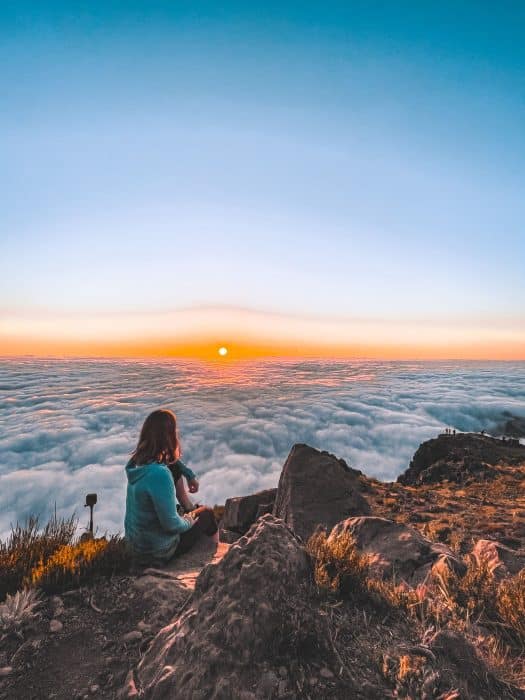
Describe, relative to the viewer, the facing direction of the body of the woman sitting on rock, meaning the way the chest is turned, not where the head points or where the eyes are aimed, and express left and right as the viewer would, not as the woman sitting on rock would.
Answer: facing away from the viewer and to the right of the viewer

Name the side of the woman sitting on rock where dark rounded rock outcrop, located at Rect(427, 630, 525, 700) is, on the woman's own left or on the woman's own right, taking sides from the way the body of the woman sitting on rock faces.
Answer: on the woman's own right

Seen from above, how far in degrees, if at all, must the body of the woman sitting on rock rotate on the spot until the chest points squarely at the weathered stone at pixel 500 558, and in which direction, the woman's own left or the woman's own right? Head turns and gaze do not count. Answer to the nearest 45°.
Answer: approximately 45° to the woman's own right

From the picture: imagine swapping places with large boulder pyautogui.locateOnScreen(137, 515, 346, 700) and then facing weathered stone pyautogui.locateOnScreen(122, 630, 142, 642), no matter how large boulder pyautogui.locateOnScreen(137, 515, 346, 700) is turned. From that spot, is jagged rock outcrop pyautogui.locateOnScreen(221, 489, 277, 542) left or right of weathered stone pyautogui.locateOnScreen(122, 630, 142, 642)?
right

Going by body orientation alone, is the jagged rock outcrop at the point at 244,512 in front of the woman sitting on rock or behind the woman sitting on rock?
in front

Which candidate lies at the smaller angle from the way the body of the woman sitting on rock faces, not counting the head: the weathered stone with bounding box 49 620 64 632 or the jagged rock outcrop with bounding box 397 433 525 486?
the jagged rock outcrop

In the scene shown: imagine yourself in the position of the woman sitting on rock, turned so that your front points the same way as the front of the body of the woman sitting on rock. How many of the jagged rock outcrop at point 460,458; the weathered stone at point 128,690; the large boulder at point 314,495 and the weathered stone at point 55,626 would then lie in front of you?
2

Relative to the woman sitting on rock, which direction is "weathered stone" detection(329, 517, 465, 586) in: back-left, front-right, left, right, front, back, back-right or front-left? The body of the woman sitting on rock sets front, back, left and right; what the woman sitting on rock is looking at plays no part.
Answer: front-right

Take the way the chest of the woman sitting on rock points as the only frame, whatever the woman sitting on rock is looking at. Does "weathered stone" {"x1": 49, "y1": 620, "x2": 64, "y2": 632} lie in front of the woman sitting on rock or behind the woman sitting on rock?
behind

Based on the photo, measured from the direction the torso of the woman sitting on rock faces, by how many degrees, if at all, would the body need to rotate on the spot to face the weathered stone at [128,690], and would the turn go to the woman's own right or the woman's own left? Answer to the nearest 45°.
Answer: approximately 135° to the woman's own right

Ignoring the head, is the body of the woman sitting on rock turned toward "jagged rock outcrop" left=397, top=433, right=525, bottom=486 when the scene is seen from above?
yes

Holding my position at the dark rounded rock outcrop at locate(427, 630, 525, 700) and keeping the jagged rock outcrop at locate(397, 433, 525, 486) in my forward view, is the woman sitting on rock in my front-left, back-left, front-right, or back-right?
front-left

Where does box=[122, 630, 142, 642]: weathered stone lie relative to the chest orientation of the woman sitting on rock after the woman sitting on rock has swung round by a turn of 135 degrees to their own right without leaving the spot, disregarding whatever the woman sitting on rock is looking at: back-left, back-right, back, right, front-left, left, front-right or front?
front
